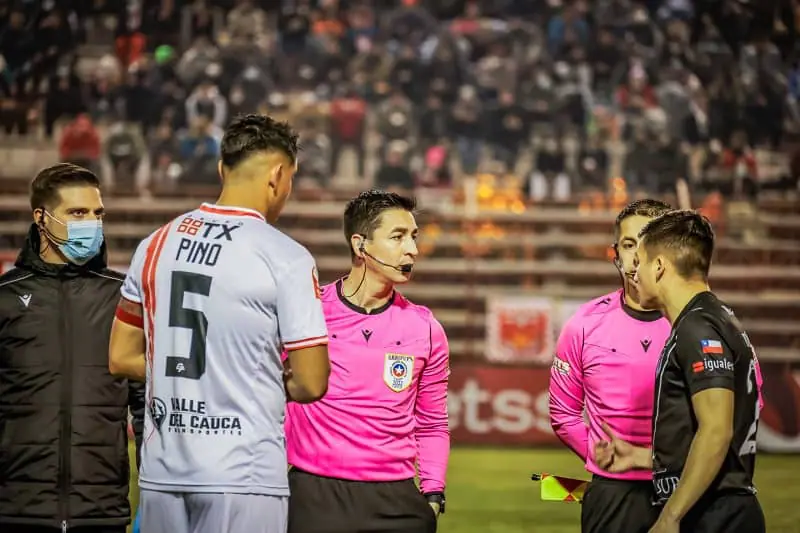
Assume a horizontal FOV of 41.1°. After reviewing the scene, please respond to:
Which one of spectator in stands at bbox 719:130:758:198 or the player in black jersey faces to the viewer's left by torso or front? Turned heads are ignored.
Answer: the player in black jersey

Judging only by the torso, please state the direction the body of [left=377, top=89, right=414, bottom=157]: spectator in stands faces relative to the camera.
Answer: toward the camera

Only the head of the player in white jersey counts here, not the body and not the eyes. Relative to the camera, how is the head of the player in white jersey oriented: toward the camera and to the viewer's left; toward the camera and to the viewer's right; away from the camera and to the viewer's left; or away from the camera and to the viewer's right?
away from the camera and to the viewer's right

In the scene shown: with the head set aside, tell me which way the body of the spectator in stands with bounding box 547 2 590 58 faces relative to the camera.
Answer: toward the camera

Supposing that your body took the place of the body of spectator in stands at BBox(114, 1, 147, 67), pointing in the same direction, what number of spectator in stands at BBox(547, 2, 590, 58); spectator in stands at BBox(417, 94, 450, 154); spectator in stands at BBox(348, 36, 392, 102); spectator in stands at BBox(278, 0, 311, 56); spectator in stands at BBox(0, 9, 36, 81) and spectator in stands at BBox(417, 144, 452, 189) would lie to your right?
1

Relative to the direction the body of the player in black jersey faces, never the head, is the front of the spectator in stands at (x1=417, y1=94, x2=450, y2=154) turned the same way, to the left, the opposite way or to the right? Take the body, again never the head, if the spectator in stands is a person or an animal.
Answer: to the left

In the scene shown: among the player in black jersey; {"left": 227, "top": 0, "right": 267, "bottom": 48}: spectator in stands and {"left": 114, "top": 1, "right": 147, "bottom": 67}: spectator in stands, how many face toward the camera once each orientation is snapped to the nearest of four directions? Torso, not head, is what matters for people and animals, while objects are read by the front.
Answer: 2

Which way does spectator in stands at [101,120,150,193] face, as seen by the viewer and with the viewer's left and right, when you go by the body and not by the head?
facing the viewer

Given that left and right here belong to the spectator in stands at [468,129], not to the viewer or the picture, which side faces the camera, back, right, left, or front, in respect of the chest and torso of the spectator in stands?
front

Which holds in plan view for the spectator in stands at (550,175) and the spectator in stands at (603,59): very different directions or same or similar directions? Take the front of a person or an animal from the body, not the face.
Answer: same or similar directions

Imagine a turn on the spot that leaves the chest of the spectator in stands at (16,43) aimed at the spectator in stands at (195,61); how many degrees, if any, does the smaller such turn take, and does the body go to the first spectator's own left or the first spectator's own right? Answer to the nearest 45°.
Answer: approximately 90° to the first spectator's own left

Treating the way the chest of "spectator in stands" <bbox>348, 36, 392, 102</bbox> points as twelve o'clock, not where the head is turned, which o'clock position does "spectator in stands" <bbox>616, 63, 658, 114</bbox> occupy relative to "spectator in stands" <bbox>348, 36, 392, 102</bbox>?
"spectator in stands" <bbox>616, 63, 658, 114</bbox> is roughly at 9 o'clock from "spectator in stands" <bbox>348, 36, 392, 102</bbox>.

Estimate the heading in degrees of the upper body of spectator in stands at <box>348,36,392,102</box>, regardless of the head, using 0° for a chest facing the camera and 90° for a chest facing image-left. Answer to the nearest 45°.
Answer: approximately 0°

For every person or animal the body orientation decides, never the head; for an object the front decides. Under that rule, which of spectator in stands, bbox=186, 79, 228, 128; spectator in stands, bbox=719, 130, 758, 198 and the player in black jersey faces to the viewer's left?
the player in black jersey
